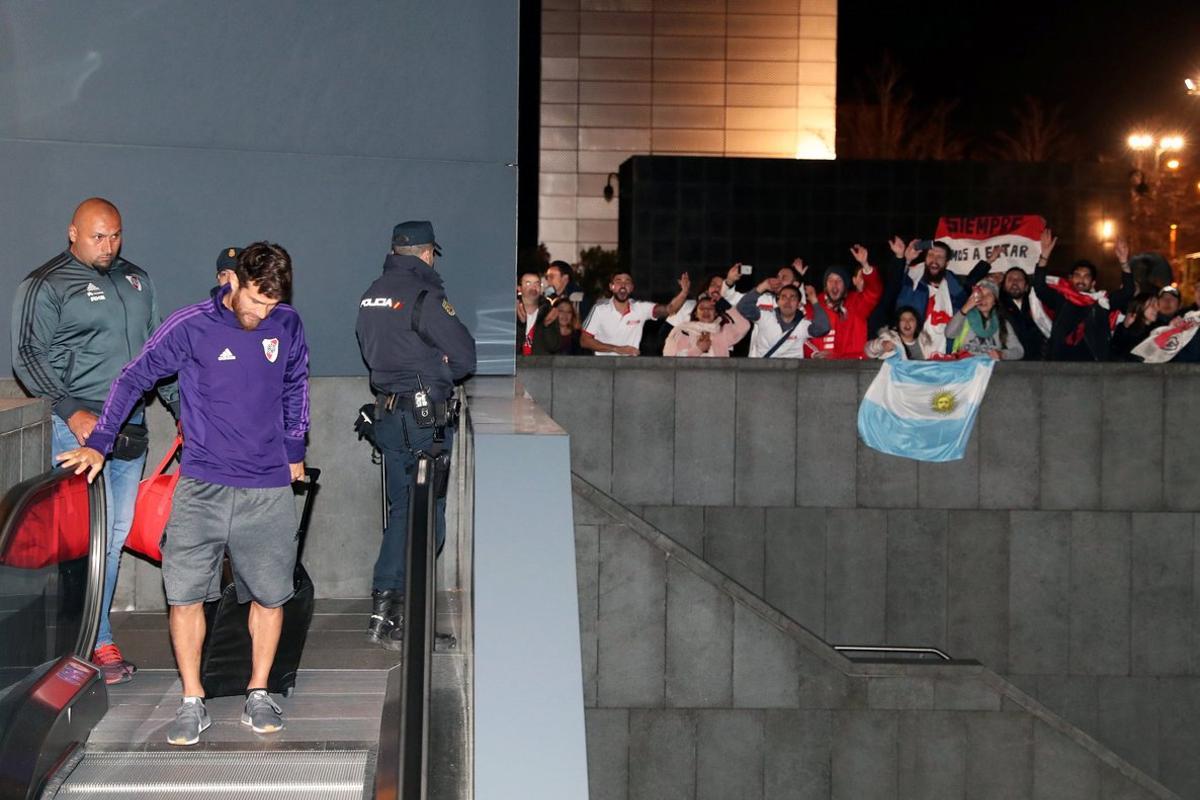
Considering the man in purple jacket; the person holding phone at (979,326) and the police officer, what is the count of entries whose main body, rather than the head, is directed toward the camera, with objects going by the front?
2

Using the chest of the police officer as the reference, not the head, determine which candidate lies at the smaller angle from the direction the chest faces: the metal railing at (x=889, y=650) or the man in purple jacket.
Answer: the metal railing

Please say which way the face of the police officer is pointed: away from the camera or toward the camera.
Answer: away from the camera

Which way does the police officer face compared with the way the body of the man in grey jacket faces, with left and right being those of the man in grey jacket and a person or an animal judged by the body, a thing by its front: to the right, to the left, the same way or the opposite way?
to the left

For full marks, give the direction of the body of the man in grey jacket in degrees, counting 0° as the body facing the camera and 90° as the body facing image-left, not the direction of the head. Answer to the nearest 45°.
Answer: approximately 315°

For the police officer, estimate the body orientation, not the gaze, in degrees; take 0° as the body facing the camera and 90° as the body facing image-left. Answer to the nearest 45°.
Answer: approximately 225°

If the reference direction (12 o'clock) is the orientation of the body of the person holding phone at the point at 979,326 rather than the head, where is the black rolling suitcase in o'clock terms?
The black rolling suitcase is roughly at 1 o'clock from the person holding phone.
